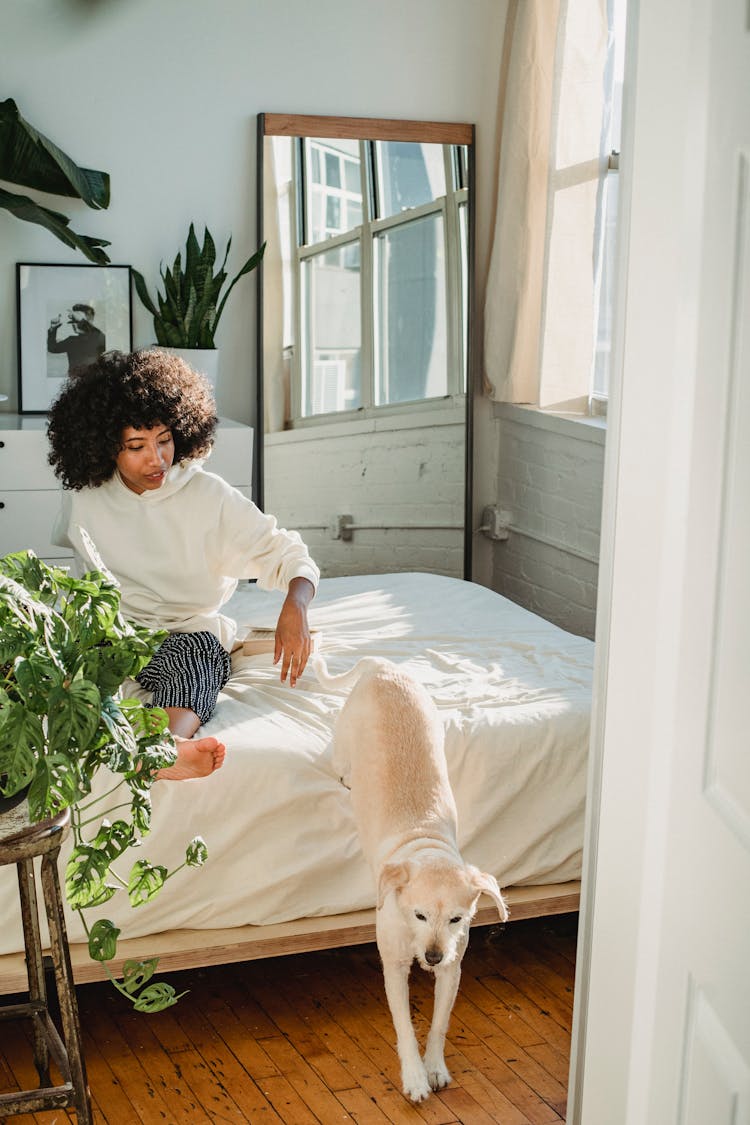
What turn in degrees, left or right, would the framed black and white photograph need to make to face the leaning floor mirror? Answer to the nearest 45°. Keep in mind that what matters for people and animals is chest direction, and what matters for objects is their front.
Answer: approximately 90° to its left

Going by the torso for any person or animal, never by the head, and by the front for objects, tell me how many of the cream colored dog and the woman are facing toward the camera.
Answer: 2

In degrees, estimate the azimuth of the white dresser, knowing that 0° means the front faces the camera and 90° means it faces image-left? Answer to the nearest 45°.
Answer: approximately 0°

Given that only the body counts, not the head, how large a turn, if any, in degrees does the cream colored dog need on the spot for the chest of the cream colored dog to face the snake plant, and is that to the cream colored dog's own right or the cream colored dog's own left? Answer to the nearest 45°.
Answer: approximately 180°

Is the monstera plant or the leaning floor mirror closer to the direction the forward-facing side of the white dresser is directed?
the monstera plant

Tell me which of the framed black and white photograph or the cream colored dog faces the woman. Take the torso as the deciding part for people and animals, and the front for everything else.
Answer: the framed black and white photograph

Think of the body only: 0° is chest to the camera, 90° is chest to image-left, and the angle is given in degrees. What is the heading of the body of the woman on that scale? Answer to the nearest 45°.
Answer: approximately 0°

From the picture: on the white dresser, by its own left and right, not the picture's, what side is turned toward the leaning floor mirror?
left
